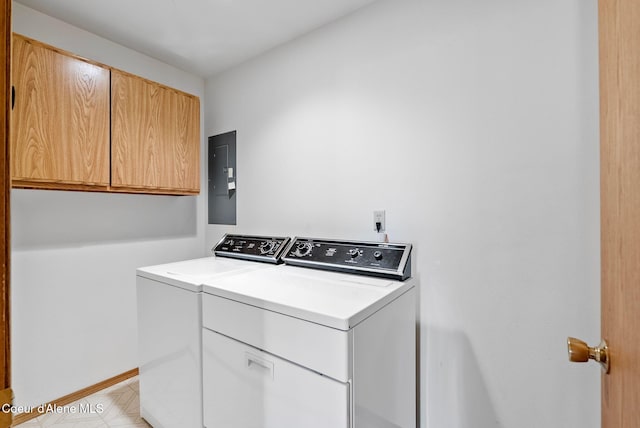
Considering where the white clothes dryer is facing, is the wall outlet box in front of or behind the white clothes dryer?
behind

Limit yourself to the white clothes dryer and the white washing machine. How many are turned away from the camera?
0

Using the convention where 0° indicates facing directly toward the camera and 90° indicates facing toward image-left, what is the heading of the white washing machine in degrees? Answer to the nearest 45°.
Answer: approximately 45°

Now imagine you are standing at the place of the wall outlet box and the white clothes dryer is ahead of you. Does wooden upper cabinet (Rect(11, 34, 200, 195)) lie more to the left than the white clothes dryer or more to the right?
right

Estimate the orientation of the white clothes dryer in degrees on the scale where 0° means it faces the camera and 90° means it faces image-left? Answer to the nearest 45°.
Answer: approximately 45°

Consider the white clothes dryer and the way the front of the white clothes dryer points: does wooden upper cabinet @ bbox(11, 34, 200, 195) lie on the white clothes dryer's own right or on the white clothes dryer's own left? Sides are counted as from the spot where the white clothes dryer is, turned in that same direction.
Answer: on the white clothes dryer's own right
